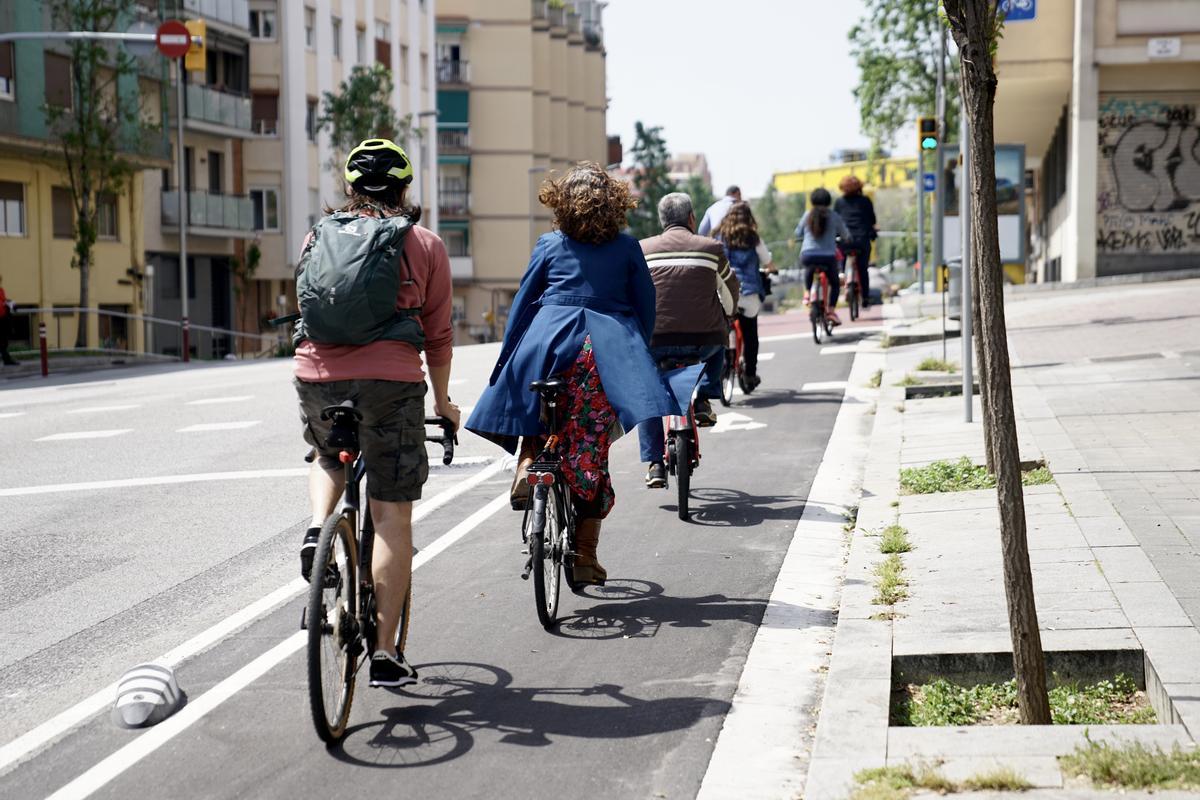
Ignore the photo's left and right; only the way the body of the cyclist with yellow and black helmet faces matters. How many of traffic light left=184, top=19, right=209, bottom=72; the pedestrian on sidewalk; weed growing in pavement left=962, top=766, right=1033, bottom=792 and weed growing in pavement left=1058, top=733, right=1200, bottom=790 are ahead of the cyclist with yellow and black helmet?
2

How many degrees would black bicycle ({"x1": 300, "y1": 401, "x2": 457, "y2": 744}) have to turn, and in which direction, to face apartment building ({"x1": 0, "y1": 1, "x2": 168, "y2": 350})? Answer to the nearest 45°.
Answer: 0° — it already faces it

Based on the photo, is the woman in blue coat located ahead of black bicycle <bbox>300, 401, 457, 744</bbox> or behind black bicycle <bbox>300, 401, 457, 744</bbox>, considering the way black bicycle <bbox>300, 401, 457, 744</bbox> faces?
ahead

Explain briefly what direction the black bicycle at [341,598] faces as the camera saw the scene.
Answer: facing away from the viewer

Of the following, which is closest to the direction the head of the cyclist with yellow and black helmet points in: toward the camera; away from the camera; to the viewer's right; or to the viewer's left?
away from the camera

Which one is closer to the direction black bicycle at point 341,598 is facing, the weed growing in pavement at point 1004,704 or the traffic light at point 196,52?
the traffic light

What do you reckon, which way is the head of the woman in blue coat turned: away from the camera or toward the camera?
away from the camera

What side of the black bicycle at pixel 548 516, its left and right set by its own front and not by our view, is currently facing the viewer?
back

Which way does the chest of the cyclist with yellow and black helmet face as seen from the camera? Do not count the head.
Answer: away from the camera
